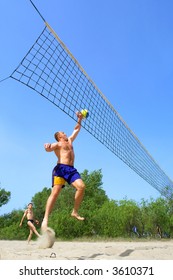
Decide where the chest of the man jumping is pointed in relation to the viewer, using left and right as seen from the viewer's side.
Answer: facing the viewer and to the right of the viewer

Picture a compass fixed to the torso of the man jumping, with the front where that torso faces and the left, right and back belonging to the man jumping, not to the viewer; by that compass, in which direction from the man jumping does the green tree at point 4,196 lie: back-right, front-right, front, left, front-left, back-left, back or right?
back-left
